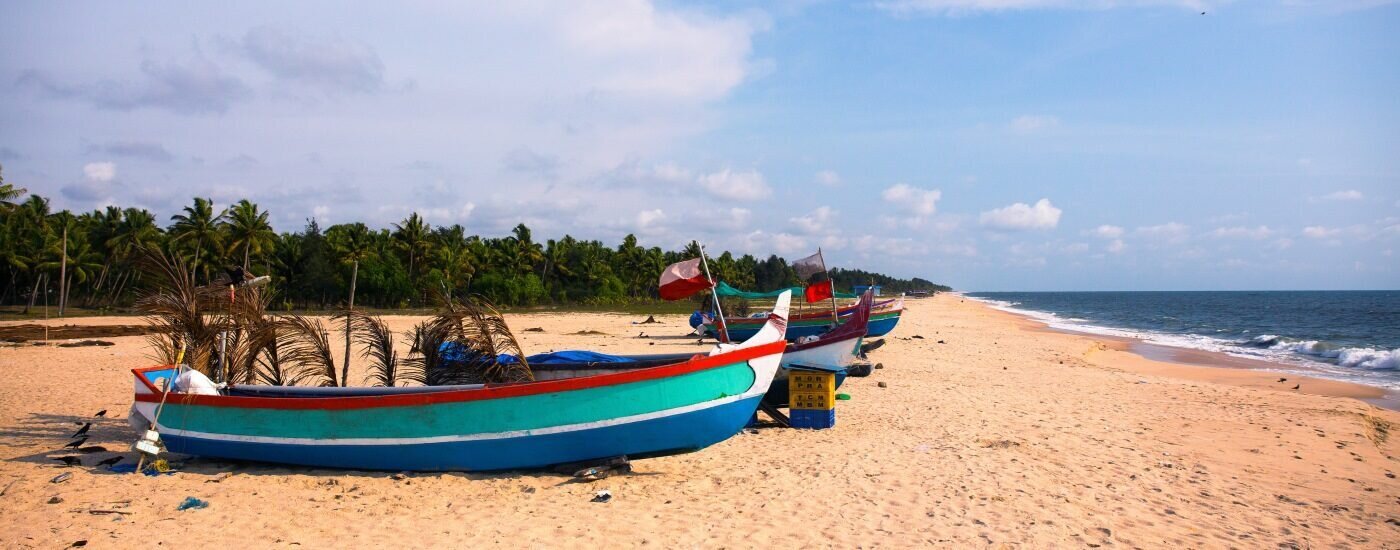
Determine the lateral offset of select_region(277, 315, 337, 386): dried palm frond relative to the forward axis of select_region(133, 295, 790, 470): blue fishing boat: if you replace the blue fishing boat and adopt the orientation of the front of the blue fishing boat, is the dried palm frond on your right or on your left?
on your left

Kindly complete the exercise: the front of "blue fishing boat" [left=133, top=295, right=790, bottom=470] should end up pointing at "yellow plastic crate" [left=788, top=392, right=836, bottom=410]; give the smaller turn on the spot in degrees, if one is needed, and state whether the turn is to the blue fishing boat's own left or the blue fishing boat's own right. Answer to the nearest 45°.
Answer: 0° — it already faces it

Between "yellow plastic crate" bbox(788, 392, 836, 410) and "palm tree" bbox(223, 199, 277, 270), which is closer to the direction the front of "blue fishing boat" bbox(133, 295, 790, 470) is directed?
the yellow plastic crate

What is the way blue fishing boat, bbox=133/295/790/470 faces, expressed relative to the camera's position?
facing to the right of the viewer

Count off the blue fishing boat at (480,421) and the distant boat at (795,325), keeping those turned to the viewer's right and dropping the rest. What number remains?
2

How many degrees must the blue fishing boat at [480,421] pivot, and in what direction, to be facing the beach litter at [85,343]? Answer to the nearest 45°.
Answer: approximately 135° to its left

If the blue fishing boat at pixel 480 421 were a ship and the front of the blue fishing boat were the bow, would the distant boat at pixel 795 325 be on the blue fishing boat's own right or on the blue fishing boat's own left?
on the blue fishing boat's own left

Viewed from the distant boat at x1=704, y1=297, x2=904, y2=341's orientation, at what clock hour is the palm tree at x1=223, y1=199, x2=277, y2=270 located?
The palm tree is roughly at 7 o'clock from the distant boat.

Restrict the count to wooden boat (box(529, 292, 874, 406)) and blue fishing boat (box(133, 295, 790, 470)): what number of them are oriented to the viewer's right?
2

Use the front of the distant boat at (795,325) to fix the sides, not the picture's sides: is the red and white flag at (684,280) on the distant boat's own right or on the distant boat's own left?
on the distant boat's own right

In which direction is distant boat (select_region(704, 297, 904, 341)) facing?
to the viewer's right

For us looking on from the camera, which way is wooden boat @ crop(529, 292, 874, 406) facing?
facing to the right of the viewer
